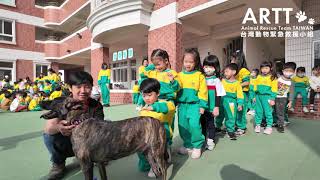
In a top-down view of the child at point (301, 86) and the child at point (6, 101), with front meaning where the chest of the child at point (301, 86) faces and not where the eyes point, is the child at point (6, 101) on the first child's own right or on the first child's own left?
on the first child's own right

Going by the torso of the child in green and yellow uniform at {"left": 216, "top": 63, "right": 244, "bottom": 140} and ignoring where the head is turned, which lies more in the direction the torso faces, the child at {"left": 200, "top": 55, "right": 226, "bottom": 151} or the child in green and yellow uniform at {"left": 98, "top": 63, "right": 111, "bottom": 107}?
the child

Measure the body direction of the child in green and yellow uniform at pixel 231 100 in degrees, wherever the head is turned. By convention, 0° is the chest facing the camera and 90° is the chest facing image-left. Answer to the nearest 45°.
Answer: approximately 45°

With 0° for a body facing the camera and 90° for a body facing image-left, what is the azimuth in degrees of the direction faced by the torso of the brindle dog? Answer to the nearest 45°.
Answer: approximately 90°

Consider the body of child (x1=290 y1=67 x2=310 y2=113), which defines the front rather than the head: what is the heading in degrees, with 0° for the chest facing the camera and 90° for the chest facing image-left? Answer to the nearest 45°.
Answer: approximately 0°

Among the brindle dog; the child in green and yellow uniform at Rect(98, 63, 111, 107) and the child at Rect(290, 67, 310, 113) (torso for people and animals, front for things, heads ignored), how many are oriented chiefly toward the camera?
2

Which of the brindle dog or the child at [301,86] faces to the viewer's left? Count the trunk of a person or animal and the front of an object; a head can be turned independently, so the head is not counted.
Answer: the brindle dog

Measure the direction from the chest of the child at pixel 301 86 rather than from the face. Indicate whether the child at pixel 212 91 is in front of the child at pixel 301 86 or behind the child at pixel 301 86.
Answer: in front

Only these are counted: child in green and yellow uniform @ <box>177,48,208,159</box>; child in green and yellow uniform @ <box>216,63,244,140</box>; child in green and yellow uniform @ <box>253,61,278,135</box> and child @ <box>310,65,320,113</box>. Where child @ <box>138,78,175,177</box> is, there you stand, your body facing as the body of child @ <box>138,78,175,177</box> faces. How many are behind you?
4

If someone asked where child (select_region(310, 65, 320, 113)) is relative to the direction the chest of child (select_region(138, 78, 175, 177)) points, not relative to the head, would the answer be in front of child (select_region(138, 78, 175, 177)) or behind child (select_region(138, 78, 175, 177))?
behind

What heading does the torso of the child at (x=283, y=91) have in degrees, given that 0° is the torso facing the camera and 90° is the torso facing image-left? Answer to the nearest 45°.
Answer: approximately 45°
